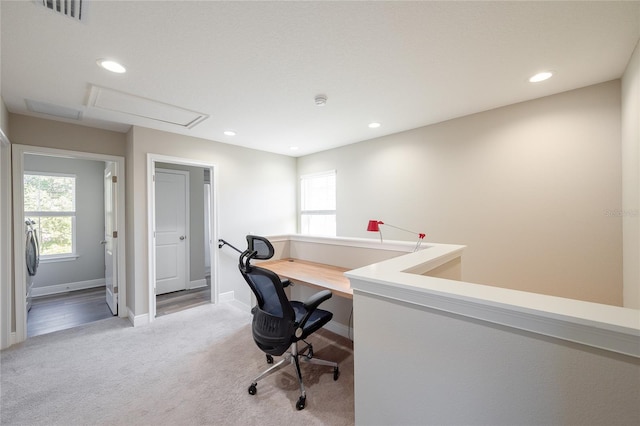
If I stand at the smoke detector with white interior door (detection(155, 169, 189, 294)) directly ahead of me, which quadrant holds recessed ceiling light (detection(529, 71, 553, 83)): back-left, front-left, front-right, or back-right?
back-right

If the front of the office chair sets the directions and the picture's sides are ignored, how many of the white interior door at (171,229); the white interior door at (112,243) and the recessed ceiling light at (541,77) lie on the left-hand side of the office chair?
2

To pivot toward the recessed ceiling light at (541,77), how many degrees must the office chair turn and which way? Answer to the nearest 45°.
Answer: approximately 45° to its right

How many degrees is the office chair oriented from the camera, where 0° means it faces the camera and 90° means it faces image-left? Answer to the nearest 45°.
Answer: approximately 225°

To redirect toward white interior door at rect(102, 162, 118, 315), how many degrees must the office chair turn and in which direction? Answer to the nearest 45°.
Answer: approximately 90° to its left

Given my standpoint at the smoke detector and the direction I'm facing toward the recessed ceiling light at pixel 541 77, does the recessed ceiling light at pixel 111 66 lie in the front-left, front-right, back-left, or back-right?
back-right

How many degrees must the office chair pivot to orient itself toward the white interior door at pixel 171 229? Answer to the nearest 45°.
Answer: approximately 90° to its left

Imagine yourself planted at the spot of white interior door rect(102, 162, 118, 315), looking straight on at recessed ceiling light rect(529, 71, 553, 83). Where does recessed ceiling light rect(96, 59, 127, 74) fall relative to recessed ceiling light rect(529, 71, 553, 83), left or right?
right
